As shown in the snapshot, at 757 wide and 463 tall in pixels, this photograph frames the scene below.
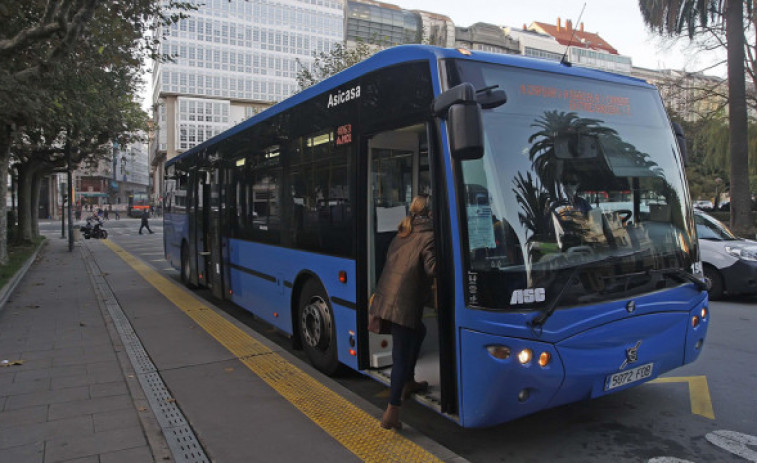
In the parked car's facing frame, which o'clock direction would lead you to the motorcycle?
The motorcycle is roughly at 5 o'clock from the parked car.

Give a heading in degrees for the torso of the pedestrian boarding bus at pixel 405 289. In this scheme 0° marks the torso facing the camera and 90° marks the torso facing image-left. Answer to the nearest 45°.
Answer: approximately 225°

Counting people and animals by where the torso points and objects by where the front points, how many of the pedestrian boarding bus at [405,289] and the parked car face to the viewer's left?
0

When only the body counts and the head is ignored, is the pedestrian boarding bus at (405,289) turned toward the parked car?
yes

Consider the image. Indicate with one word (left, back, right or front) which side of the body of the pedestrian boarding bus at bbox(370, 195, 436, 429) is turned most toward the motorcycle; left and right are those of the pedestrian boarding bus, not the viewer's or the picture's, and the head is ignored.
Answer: left

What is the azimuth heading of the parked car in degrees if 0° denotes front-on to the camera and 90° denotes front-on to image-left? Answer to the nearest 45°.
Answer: approximately 315°

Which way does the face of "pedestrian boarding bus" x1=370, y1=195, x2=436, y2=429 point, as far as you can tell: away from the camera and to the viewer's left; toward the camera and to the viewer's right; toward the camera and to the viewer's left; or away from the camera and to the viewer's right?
away from the camera and to the viewer's right

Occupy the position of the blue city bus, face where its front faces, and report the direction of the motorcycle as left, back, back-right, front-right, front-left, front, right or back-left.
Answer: back

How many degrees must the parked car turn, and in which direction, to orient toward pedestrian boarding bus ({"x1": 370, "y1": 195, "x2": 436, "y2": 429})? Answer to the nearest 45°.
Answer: approximately 45° to its right
